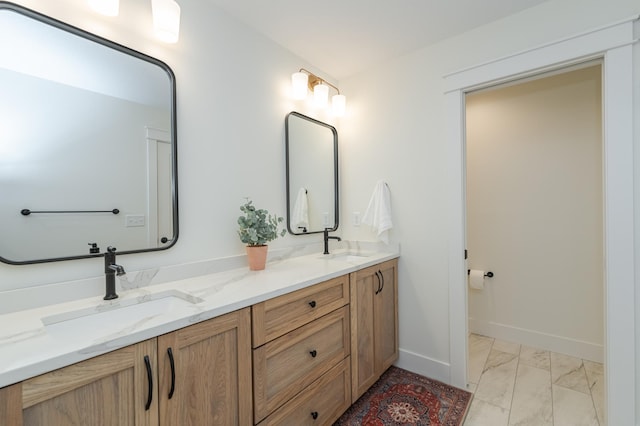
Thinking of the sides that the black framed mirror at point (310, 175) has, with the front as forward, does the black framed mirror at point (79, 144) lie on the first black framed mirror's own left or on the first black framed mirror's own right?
on the first black framed mirror's own right

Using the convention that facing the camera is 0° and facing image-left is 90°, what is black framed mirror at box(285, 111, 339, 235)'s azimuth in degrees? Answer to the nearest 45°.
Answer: approximately 315°

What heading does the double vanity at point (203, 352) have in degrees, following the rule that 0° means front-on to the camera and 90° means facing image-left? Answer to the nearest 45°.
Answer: approximately 315°
